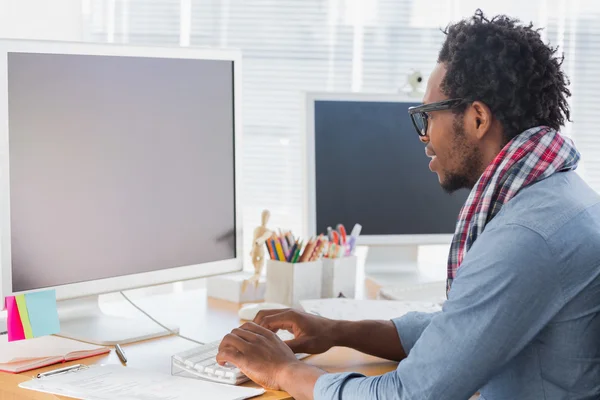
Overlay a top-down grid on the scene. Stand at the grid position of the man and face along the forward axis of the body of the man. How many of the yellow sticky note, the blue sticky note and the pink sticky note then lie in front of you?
3

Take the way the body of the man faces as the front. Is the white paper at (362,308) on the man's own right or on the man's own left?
on the man's own right

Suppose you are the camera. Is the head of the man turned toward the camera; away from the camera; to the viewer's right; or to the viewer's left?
to the viewer's left

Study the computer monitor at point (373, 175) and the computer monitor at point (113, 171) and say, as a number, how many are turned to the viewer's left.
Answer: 0

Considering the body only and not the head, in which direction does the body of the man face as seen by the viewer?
to the viewer's left

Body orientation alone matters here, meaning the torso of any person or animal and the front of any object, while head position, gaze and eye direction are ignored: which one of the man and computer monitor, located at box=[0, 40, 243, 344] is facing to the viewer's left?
the man

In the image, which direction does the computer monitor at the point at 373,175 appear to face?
toward the camera
